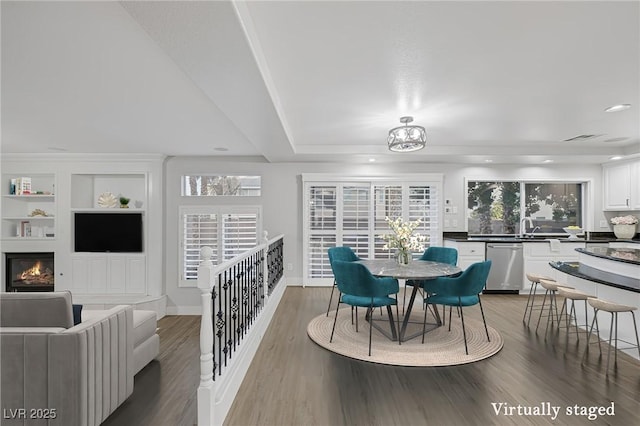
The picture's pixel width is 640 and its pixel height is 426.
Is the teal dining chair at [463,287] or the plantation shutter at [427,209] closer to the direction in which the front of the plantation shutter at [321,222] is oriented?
the teal dining chair

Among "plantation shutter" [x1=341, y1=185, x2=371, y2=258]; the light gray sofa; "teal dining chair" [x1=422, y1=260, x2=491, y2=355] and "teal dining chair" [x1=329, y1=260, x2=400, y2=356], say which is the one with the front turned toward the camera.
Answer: the plantation shutter

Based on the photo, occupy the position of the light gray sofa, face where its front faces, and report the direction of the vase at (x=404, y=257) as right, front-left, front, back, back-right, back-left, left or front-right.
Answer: front-right

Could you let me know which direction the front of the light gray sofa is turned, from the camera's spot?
facing away from the viewer and to the right of the viewer

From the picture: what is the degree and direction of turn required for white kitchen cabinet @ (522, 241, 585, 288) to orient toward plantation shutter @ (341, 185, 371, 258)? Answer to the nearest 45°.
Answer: approximately 45° to its right

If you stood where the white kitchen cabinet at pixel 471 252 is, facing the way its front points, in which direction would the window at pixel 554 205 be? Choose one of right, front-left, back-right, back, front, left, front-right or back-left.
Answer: back-left

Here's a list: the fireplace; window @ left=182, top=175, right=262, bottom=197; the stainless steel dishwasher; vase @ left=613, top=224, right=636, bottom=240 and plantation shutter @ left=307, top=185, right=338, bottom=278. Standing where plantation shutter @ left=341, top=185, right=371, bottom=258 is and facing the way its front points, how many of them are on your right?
3

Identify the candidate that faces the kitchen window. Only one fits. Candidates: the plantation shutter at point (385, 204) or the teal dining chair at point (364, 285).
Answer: the teal dining chair

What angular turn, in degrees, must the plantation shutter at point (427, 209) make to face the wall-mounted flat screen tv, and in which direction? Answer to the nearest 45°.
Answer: approximately 45° to its right

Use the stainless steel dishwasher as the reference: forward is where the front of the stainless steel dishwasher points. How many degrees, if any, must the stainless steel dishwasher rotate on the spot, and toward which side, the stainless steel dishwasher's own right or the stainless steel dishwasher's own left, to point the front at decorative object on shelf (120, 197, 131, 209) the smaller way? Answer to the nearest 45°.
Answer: approximately 45° to the stainless steel dishwasher's own right

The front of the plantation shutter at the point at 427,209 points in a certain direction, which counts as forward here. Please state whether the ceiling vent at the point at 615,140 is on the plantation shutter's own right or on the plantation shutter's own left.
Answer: on the plantation shutter's own left

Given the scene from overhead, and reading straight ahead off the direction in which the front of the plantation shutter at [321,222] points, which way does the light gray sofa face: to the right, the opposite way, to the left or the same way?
the opposite way

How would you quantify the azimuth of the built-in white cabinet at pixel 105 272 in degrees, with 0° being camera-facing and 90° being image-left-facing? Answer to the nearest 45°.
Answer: approximately 0°

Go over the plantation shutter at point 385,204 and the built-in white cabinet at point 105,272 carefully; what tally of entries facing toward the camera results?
2
